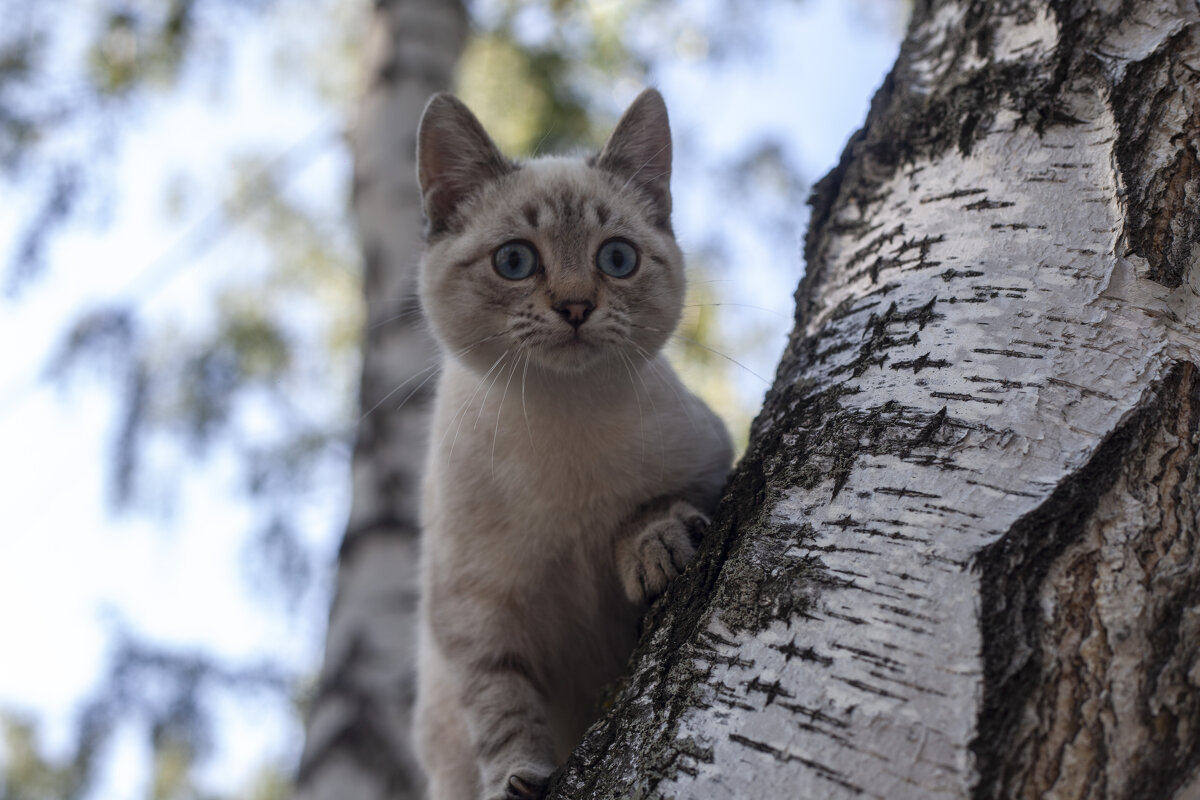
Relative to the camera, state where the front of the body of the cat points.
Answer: toward the camera
